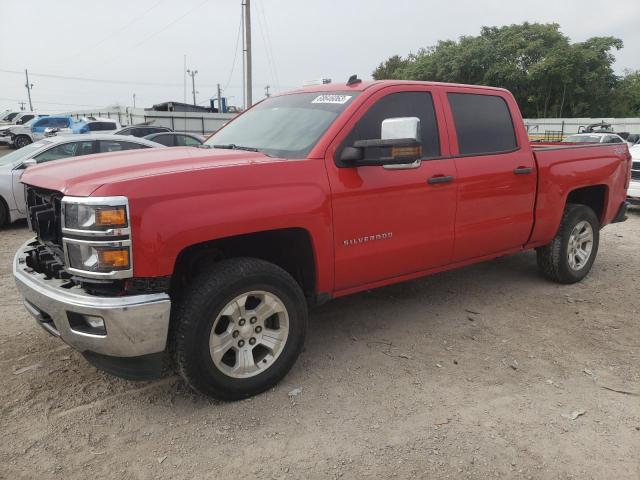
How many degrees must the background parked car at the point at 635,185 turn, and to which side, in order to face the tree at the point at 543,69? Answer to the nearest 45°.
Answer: approximately 135° to its right

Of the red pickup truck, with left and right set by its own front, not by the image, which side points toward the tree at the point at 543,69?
back

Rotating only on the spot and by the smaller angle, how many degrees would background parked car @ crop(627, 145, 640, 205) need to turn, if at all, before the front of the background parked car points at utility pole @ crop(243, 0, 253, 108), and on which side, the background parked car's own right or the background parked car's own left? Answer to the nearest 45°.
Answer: approximately 90° to the background parked car's own right

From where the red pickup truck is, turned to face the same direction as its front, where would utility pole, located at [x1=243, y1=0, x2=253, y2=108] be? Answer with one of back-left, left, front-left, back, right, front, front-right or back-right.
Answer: back-right

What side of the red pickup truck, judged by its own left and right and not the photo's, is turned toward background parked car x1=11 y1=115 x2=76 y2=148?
right

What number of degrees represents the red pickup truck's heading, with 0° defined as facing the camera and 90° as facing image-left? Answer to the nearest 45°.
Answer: approximately 45°
